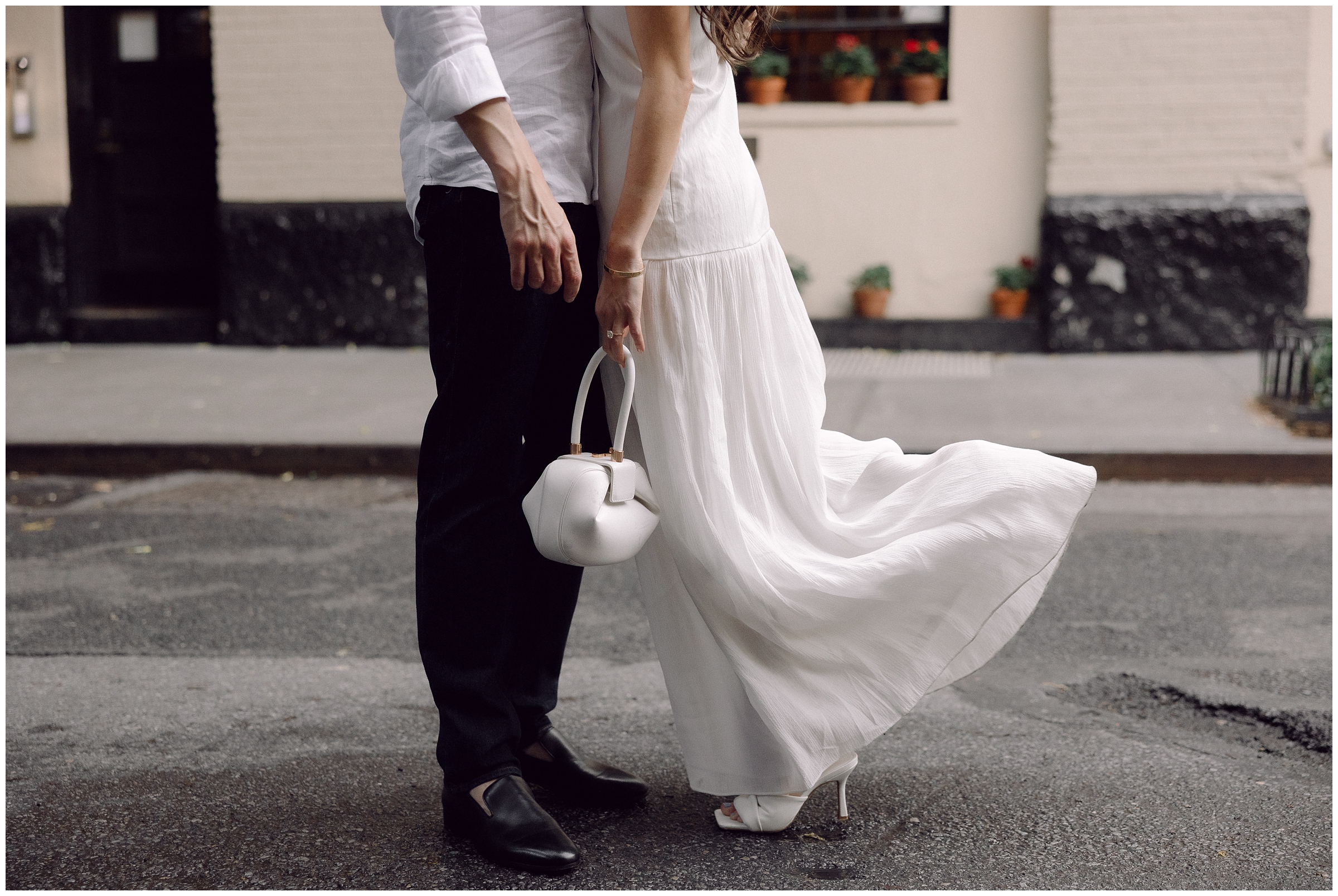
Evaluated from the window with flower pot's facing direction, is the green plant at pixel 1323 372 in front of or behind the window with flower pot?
in front

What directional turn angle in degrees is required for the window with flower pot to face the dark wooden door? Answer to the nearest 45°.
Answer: approximately 90° to its right

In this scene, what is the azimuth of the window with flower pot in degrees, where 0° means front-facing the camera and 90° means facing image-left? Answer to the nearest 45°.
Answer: approximately 0°
